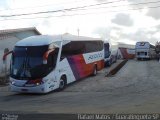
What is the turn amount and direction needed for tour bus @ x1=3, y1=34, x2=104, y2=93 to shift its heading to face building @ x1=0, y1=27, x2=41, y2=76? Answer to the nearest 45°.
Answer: approximately 135° to its right

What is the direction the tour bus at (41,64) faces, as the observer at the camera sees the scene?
facing the viewer and to the left of the viewer
